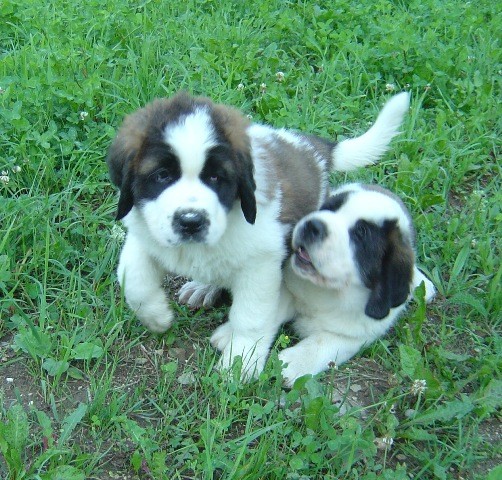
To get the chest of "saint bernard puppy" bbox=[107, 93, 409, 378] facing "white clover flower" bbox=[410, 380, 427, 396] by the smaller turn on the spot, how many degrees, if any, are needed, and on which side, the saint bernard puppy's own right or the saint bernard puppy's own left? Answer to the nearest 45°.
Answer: approximately 90° to the saint bernard puppy's own left

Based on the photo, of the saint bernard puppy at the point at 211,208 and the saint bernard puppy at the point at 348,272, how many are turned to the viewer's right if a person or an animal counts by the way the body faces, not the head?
0

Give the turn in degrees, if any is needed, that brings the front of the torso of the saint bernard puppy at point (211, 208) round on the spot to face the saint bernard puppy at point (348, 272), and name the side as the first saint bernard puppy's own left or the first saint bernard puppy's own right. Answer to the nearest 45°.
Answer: approximately 135° to the first saint bernard puppy's own left

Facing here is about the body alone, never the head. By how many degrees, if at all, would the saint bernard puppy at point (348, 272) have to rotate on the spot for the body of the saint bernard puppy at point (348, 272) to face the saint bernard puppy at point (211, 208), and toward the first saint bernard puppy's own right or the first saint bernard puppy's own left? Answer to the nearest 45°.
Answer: approximately 45° to the first saint bernard puppy's own right

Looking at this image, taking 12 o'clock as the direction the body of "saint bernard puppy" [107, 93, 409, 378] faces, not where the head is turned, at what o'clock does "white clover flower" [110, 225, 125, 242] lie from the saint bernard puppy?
The white clover flower is roughly at 3 o'clock from the saint bernard puppy.

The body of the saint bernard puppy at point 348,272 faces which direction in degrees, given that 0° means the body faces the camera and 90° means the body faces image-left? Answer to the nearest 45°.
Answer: approximately 45°

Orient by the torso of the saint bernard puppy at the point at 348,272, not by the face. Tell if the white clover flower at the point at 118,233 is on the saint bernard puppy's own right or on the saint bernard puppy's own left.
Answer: on the saint bernard puppy's own right
